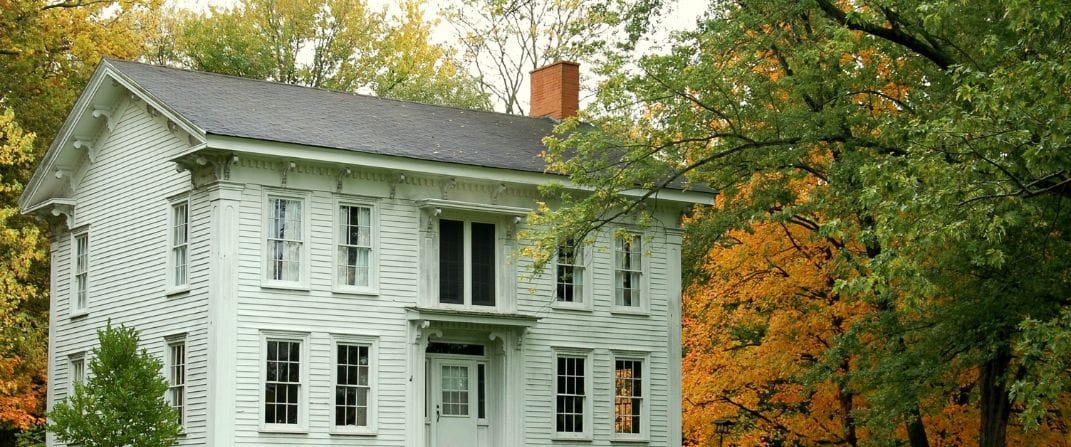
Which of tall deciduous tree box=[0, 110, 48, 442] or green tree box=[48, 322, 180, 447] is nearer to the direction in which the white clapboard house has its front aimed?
the green tree

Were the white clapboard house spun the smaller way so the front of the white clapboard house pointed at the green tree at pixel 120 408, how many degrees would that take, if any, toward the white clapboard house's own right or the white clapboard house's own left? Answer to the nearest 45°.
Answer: approximately 90° to the white clapboard house's own right

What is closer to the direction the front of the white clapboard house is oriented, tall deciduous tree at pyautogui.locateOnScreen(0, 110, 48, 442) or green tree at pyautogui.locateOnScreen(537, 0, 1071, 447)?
the green tree

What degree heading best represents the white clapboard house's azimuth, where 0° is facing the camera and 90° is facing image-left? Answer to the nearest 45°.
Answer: approximately 315°

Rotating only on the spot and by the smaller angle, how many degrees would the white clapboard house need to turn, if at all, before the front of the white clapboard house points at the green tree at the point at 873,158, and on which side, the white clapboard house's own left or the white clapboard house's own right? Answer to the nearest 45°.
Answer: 0° — it already faces it
